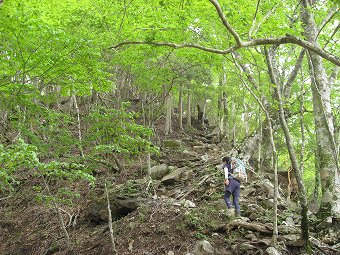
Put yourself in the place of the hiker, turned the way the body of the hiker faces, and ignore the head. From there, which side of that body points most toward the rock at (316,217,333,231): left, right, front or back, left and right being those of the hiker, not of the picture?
back

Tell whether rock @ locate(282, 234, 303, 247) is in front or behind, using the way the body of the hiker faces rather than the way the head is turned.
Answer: behind

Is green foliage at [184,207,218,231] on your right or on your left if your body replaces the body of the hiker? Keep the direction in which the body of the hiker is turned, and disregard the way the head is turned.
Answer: on your left

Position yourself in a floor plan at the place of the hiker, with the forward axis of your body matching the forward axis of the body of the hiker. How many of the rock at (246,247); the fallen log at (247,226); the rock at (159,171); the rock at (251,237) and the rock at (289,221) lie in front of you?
1

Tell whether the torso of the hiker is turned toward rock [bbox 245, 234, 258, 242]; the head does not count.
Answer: no

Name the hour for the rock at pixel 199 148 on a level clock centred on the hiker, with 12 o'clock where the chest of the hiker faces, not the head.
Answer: The rock is roughly at 1 o'clock from the hiker.

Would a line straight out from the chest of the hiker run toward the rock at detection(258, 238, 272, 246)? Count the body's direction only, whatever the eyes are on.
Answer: no

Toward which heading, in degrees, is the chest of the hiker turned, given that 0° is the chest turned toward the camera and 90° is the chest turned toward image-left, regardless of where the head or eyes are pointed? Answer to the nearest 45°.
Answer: approximately 135°

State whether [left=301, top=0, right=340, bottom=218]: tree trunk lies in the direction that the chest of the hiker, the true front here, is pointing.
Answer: no

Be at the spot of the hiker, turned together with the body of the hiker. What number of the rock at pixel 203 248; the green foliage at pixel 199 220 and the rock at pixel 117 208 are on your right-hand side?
0

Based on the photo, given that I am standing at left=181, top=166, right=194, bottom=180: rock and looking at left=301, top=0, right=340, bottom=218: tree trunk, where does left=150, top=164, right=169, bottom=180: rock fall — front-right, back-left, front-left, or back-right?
back-right

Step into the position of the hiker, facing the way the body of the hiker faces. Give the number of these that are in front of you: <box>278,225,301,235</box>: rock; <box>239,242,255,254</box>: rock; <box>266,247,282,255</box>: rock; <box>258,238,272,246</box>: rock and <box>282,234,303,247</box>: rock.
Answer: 0

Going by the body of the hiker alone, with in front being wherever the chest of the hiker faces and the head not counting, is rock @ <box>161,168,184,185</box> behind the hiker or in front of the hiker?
in front

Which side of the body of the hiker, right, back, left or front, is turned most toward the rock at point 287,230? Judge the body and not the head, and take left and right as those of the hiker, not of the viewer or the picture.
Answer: back

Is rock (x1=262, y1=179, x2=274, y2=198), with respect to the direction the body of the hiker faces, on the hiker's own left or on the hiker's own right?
on the hiker's own right

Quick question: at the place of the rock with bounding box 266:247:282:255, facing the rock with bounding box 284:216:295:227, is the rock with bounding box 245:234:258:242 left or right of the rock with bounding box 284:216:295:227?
left

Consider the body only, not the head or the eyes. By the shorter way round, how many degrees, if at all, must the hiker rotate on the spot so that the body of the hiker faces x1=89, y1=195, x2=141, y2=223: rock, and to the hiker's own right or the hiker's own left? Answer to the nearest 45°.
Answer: approximately 45° to the hiker's own left

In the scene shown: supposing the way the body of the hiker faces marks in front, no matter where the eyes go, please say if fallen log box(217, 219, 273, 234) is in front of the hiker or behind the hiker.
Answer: behind
